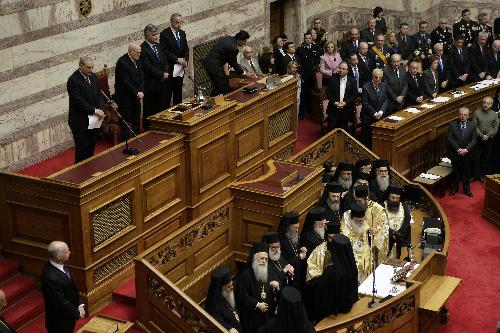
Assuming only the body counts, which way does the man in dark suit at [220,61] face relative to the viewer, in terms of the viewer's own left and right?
facing to the right of the viewer

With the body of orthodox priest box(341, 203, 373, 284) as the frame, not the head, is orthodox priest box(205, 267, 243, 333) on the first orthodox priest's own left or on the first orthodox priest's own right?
on the first orthodox priest's own right

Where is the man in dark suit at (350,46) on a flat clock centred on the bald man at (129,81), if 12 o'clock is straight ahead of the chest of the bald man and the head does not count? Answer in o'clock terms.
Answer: The man in dark suit is roughly at 9 o'clock from the bald man.

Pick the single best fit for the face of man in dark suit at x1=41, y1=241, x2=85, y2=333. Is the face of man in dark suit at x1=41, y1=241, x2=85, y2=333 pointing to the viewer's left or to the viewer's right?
to the viewer's right

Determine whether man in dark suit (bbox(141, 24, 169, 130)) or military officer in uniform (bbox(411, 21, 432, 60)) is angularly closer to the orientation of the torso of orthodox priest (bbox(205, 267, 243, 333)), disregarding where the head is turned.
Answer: the military officer in uniform
